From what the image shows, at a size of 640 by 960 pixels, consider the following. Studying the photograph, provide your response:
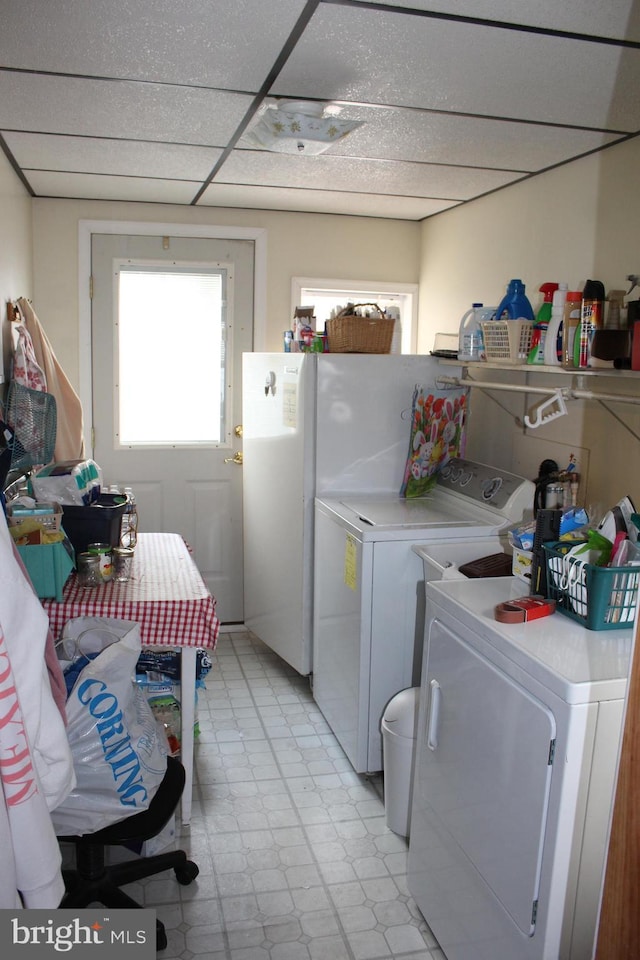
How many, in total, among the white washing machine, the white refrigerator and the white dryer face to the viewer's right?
0

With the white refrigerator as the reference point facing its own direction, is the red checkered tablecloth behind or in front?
in front

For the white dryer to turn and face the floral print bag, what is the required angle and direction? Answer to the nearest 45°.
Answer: approximately 135° to its right

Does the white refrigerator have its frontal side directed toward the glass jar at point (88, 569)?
yes

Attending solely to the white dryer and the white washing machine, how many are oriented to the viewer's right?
0

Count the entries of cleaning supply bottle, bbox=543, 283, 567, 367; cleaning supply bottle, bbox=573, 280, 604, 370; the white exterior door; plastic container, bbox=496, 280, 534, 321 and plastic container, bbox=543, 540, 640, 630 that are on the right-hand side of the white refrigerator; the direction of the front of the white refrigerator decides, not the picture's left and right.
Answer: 1

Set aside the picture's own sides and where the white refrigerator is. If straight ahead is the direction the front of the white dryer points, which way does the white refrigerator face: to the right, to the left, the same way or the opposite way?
the same way

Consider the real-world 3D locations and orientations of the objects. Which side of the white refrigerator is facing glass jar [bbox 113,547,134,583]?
front

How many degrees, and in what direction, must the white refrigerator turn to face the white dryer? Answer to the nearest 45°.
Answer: approximately 45° to its left

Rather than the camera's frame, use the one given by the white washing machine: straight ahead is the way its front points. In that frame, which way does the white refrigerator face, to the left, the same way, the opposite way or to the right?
the same way

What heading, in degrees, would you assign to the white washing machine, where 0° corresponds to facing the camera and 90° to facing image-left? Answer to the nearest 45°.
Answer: approximately 45°

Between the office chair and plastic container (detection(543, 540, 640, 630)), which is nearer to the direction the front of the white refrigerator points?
the office chair

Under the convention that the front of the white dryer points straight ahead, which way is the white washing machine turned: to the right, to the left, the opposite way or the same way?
the same way

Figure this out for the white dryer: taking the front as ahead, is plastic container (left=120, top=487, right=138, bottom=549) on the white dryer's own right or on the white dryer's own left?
on the white dryer's own right

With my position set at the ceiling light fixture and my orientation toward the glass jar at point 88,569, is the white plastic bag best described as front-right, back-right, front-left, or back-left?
front-left

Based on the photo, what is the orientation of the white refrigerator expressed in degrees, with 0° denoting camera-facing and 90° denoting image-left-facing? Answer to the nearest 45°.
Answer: approximately 45°

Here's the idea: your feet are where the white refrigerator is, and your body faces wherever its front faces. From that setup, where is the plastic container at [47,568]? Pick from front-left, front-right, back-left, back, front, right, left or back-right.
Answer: front
